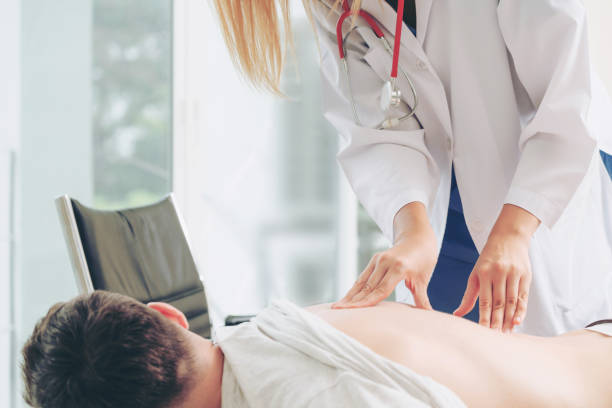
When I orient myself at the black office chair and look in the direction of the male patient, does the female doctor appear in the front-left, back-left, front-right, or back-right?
front-left

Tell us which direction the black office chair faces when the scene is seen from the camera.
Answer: facing the viewer and to the right of the viewer

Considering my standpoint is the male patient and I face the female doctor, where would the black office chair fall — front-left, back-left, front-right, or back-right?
front-left

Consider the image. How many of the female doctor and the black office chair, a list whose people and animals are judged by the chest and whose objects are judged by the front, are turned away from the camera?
0

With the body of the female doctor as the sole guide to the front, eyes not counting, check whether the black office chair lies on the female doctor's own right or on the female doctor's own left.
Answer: on the female doctor's own right

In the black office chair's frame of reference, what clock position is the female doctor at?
The female doctor is roughly at 12 o'clock from the black office chair.

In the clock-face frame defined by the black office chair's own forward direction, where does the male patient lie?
The male patient is roughly at 1 o'clock from the black office chair.
